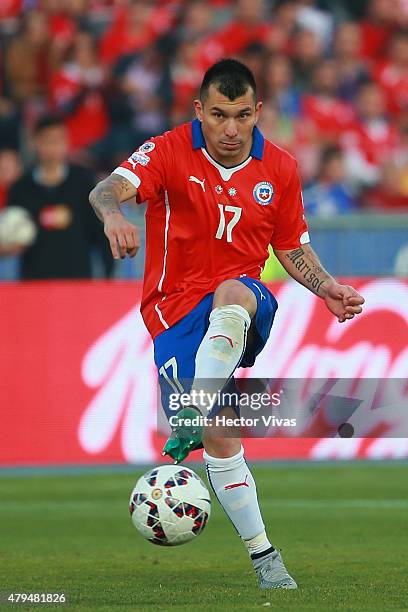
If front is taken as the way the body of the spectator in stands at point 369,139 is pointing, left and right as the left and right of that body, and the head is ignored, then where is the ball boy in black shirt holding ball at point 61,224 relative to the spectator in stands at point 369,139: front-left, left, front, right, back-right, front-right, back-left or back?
front-right

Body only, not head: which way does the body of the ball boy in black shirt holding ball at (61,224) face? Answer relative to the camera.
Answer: toward the camera

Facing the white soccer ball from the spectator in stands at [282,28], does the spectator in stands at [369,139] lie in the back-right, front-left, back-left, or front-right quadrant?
front-left

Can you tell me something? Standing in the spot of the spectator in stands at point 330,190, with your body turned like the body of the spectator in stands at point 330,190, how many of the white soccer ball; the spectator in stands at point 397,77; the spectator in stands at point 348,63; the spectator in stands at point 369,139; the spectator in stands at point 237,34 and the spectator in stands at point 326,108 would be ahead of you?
1

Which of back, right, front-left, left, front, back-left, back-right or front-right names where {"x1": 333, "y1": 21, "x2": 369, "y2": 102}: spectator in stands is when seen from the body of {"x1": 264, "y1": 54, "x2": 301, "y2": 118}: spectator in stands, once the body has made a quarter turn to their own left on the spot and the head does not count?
front-left

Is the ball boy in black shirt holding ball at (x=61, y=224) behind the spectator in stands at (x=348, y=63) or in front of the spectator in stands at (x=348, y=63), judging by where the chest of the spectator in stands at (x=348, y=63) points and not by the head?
in front

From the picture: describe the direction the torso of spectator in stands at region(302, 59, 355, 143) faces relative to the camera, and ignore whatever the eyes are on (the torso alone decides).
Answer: toward the camera

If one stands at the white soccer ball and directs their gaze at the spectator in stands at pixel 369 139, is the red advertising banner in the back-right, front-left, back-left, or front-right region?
front-left

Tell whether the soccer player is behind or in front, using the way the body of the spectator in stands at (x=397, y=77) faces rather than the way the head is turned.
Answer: in front

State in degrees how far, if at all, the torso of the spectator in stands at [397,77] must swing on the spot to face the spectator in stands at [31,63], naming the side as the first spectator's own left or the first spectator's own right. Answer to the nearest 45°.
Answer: approximately 90° to the first spectator's own right

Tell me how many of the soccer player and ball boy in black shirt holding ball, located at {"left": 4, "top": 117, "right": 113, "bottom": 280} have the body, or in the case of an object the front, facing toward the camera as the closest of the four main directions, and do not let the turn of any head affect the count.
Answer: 2

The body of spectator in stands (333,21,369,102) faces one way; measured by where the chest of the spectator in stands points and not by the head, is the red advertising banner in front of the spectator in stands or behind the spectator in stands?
in front

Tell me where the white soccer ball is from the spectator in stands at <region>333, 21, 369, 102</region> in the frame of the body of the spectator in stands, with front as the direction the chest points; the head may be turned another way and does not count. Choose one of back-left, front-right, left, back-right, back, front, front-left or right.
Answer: front
